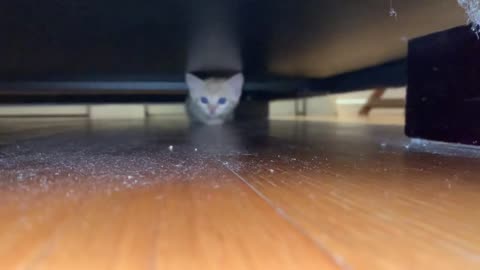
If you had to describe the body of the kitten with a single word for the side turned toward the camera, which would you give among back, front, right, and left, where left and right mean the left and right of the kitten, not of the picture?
front
